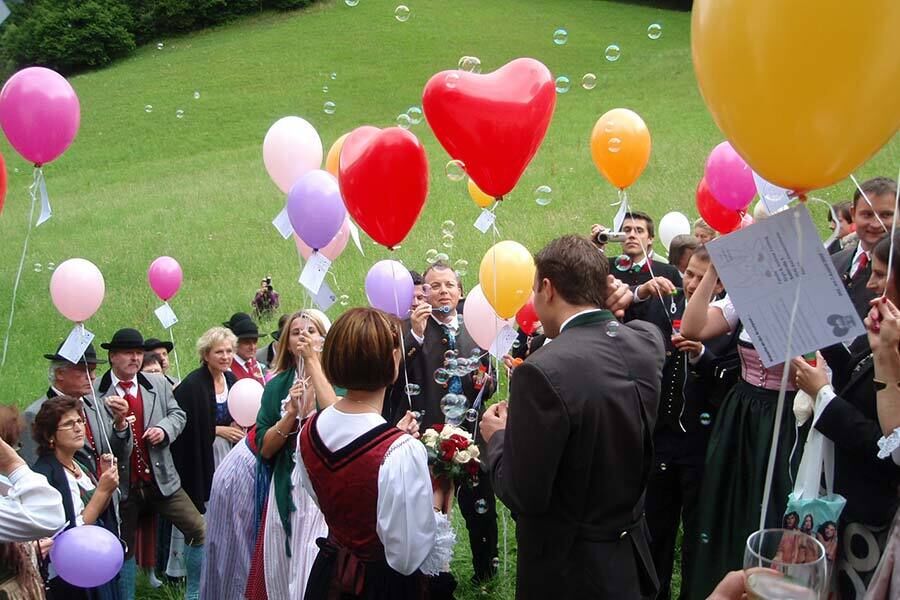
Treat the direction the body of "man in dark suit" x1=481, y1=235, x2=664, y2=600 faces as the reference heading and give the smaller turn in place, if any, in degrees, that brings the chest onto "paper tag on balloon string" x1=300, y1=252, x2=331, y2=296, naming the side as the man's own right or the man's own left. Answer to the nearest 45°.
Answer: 0° — they already face it

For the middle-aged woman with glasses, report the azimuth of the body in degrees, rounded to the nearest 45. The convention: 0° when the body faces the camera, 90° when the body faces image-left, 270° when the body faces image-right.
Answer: approximately 315°

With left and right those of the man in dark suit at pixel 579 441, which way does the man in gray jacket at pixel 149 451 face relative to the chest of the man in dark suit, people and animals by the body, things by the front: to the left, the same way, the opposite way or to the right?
the opposite way

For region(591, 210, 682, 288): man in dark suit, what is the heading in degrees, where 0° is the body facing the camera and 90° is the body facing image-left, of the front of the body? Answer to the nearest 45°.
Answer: approximately 45°

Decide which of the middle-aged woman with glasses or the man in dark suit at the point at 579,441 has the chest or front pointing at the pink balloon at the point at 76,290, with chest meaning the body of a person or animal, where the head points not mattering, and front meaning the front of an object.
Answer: the man in dark suit

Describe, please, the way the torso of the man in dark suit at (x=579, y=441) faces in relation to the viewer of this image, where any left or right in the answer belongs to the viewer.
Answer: facing away from the viewer and to the left of the viewer

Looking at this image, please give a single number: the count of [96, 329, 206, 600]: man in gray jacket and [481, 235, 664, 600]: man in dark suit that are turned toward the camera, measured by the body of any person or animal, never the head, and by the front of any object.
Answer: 1

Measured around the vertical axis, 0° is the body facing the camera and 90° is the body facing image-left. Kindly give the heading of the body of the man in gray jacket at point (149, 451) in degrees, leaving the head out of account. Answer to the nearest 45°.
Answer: approximately 0°
